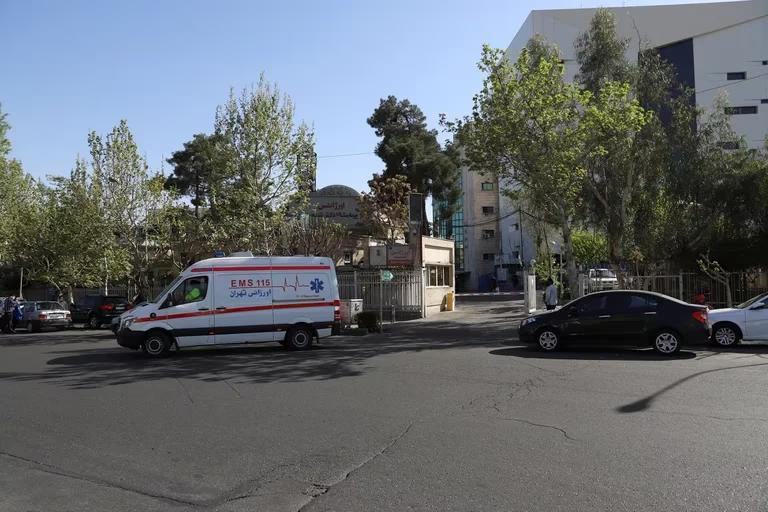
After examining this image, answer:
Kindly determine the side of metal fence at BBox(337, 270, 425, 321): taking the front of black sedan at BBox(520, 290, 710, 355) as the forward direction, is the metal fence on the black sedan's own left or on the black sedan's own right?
on the black sedan's own right

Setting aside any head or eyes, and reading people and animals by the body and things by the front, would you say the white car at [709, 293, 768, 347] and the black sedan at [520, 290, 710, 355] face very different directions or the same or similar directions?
same or similar directions

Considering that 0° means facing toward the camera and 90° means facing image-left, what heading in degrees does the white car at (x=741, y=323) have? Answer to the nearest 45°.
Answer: approximately 90°

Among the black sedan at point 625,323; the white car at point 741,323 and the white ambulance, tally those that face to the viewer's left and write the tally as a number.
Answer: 3

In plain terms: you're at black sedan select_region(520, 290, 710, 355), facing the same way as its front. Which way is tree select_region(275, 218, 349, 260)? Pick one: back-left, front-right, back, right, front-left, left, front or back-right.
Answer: front-right

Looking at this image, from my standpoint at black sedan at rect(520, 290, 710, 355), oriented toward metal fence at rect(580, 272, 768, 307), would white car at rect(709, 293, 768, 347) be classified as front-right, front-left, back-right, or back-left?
front-right

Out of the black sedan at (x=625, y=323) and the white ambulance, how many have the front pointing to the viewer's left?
2

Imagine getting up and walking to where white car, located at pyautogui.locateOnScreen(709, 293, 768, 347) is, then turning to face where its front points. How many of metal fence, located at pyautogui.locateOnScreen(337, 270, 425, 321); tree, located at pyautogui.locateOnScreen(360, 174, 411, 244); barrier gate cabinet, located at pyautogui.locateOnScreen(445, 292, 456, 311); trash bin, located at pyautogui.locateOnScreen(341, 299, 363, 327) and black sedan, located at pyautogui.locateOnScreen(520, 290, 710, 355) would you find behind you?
0

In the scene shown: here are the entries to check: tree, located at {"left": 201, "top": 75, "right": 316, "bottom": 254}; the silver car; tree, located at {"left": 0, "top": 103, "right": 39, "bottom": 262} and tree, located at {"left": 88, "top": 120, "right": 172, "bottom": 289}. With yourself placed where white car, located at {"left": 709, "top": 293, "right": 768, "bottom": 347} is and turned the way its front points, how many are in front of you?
4

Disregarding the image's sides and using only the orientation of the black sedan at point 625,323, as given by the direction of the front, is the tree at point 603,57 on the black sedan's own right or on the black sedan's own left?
on the black sedan's own right

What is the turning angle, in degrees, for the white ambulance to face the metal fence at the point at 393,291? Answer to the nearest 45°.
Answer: approximately 135° to its right

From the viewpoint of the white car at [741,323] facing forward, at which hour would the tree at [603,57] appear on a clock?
The tree is roughly at 2 o'clock from the white car.

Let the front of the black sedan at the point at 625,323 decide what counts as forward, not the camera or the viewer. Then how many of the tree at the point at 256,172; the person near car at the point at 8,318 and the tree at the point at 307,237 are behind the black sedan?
0

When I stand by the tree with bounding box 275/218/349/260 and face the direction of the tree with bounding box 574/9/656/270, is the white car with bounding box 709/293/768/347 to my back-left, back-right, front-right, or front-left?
front-right

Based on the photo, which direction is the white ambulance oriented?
to the viewer's left

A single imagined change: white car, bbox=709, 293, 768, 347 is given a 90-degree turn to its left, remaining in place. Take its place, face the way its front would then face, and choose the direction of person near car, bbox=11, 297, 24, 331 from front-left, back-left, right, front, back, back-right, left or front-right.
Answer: right

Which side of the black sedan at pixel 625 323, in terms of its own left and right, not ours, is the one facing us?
left
